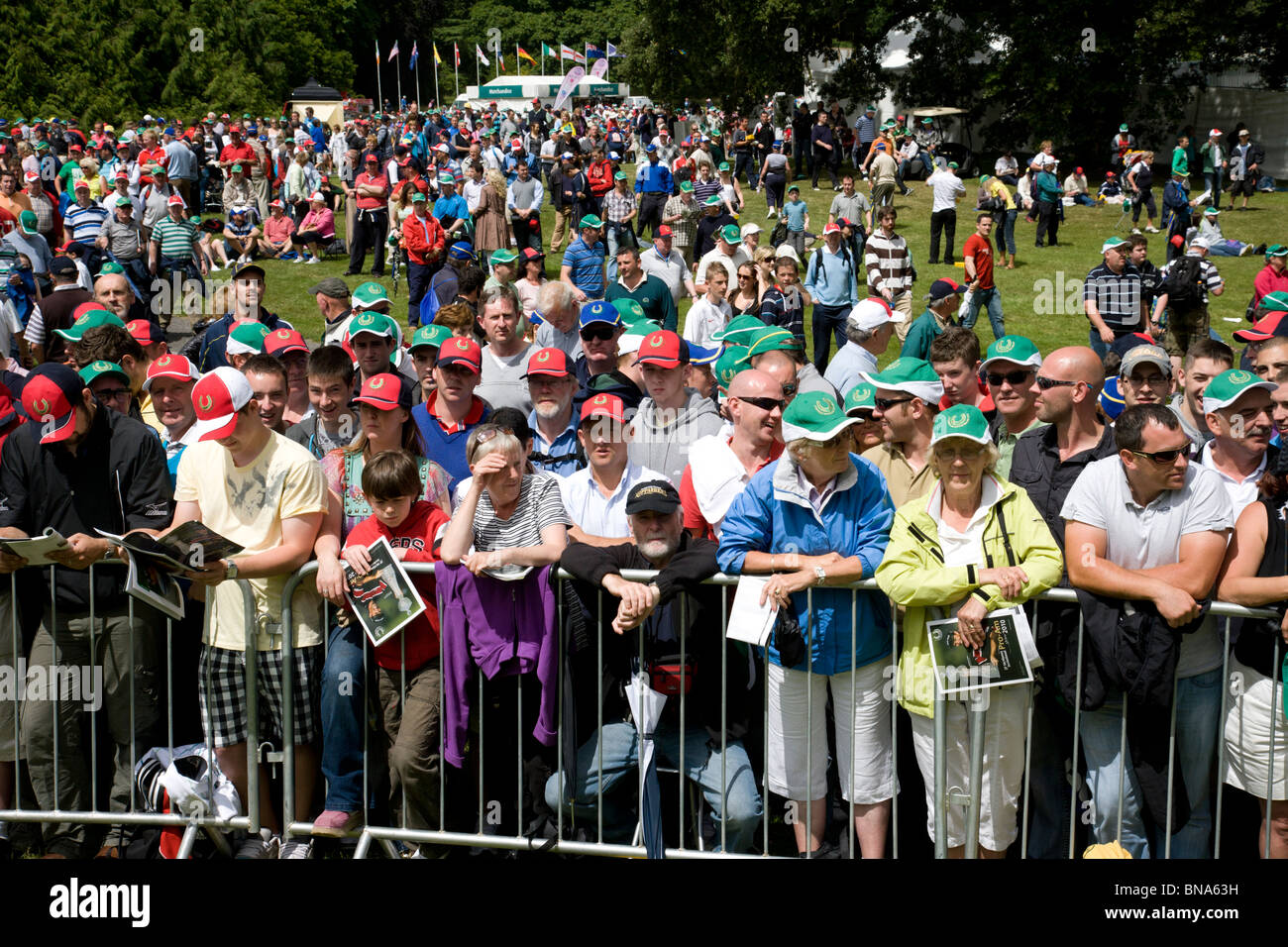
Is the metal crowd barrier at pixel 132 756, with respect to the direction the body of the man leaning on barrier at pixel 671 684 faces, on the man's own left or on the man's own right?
on the man's own right

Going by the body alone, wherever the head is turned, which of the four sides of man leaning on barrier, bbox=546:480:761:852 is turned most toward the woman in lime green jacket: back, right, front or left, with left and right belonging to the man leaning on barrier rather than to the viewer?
left

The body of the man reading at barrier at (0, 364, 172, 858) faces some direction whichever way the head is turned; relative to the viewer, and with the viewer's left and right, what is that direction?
facing the viewer

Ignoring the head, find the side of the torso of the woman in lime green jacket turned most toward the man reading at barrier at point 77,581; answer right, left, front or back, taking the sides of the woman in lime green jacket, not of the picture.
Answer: right

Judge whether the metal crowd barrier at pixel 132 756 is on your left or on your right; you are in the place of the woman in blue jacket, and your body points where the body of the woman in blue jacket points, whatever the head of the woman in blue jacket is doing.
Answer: on your right

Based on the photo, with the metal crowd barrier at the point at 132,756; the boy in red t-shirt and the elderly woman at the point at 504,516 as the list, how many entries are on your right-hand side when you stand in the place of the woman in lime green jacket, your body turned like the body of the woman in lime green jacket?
3

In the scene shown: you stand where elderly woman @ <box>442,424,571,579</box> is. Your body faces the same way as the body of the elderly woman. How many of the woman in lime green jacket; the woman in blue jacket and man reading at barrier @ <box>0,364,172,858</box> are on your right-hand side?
1

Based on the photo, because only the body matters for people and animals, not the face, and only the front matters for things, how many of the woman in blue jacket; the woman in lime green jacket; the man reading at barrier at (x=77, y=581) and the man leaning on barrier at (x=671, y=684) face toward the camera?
4

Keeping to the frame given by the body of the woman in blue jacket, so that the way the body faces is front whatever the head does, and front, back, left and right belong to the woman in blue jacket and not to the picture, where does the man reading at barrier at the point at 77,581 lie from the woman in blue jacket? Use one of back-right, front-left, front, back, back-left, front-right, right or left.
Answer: right

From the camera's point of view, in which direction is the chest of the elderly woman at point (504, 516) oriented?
toward the camera

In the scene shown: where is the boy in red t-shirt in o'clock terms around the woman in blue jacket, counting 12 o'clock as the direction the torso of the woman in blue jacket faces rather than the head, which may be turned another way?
The boy in red t-shirt is roughly at 3 o'clock from the woman in blue jacket.

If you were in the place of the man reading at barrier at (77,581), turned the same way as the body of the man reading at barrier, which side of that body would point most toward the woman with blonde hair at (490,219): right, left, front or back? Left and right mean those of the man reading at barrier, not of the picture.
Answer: back

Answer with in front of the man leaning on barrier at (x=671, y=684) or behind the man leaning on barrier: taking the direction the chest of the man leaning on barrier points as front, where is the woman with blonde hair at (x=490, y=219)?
behind

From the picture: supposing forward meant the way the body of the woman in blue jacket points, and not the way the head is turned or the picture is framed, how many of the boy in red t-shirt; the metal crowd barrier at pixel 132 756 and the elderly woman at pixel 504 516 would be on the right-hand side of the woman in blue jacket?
3

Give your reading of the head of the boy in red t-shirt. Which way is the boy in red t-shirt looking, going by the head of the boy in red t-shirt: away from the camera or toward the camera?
toward the camera

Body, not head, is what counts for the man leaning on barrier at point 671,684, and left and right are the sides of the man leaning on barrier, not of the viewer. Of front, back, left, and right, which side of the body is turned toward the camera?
front

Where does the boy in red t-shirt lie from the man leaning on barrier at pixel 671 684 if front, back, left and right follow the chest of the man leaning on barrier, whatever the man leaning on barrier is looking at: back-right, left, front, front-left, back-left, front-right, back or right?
right
